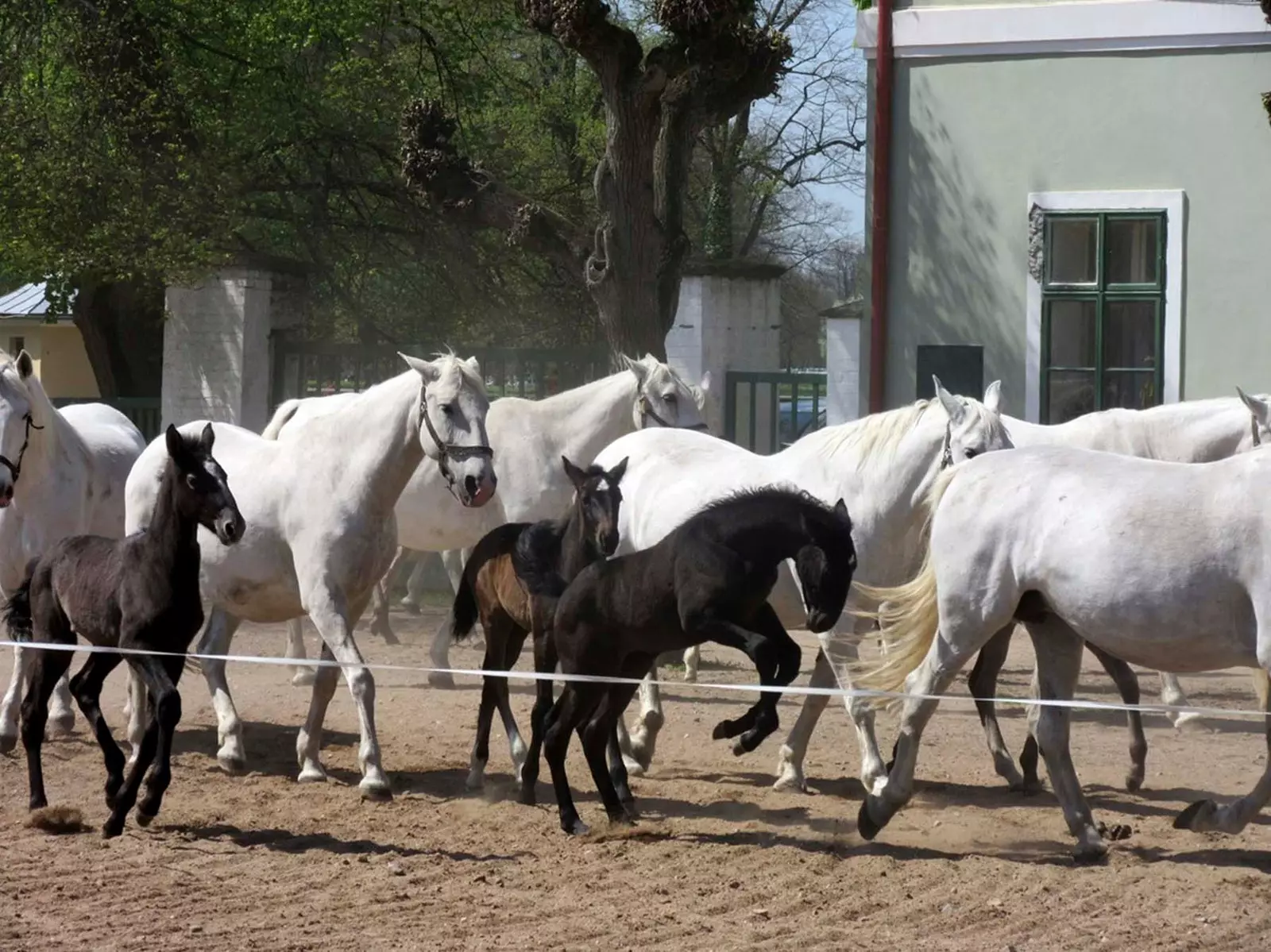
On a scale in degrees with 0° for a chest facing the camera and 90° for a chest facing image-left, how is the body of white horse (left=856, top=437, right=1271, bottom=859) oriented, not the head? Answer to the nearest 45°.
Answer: approximately 270°

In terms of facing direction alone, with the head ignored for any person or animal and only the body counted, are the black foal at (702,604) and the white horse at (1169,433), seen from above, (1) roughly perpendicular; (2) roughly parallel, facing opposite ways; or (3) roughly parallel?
roughly parallel

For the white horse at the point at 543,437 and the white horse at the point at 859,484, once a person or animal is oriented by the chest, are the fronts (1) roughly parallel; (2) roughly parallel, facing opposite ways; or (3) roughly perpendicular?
roughly parallel

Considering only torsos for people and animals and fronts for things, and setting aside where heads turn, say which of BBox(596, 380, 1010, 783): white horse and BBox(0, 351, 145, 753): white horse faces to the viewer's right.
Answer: BBox(596, 380, 1010, 783): white horse

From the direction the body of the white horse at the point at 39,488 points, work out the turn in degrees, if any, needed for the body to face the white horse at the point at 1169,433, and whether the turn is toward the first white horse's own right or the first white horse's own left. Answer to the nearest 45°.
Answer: approximately 135° to the first white horse's own left

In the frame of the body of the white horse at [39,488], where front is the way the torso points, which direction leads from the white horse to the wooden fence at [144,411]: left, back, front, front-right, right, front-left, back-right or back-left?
back-right

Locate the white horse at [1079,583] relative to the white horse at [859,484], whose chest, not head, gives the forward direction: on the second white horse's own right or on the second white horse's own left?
on the second white horse's own right

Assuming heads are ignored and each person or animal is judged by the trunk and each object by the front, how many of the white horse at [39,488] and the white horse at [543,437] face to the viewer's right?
1

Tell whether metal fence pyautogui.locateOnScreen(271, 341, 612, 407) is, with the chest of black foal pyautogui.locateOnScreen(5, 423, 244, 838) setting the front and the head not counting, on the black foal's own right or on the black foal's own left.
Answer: on the black foal's own left

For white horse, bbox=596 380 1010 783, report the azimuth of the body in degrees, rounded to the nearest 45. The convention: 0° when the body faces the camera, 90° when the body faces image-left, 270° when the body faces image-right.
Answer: approximately 270°

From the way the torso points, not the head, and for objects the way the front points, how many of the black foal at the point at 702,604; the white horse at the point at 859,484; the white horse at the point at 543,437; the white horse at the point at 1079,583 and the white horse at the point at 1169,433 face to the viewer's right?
5

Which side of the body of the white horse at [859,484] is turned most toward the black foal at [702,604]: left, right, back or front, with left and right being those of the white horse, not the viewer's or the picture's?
right

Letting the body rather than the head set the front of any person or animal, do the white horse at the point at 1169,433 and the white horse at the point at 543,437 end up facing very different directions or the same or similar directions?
same or similar directions

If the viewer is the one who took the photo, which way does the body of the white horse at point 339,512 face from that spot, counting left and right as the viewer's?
facing the viewer and to the right of the viewer

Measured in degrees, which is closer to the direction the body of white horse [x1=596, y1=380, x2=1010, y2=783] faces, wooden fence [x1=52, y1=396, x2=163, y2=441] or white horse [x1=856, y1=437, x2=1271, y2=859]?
the white horse

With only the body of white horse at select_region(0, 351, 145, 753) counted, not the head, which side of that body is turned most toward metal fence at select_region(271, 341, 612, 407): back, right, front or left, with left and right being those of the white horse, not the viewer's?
back

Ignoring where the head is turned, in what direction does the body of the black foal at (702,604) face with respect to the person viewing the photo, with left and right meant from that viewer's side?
facing to the right of the viewer
